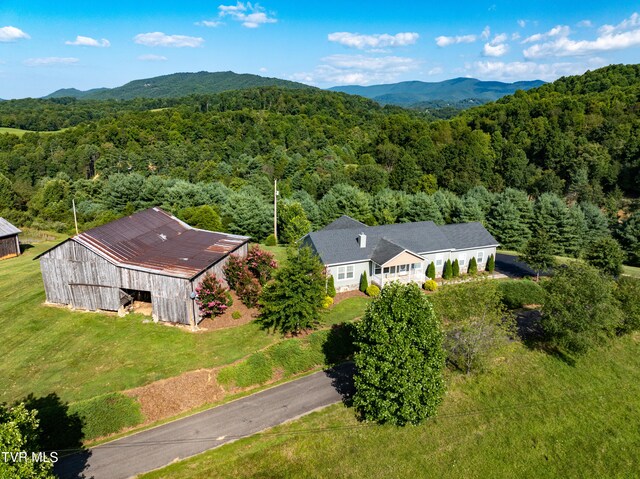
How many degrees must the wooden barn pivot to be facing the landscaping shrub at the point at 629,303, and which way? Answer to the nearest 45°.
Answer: approximately 90° to its left

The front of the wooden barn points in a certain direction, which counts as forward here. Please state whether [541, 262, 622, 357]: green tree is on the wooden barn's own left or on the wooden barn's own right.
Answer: on the wooden barn's own left

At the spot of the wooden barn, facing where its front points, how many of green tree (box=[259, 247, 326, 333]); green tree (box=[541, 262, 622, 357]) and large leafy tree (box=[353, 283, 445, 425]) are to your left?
3

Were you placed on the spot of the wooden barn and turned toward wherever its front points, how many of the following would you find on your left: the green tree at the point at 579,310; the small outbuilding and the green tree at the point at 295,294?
2

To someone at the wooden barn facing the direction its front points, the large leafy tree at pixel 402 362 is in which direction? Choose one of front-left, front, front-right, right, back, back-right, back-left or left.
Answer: left

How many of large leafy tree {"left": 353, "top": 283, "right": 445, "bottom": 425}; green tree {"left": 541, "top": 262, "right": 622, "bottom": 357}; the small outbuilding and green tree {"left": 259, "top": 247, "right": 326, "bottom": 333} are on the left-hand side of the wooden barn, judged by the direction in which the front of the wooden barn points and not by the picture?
3

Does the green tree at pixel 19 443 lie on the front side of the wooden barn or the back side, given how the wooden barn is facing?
on the front side

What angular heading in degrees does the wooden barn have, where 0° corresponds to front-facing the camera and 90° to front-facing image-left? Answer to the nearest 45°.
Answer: approximately 45°

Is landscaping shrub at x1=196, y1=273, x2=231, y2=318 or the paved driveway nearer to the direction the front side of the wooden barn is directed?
the paved driveway

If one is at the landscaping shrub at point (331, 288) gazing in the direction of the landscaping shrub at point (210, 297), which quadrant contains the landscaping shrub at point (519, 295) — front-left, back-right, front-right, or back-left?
back-left

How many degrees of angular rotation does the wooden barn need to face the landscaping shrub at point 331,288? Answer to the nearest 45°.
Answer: approximately 135° to its left

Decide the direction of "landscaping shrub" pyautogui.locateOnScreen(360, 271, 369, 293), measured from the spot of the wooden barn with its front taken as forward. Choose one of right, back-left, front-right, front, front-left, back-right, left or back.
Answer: back-left

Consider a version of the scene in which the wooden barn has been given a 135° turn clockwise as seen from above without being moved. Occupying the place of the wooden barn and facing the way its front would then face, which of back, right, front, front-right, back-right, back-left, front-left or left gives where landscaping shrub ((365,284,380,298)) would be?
right

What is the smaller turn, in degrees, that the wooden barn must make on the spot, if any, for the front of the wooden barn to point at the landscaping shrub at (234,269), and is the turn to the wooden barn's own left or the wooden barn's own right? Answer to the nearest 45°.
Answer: approximately 135° to the wooden barn's own left

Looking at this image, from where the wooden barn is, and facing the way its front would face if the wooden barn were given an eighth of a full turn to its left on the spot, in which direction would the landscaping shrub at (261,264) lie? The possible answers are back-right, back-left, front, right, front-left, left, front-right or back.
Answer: left

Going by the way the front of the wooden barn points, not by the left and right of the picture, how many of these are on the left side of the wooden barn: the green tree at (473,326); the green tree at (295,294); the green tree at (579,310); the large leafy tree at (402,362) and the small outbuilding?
4

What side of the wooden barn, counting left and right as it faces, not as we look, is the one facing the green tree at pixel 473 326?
left
